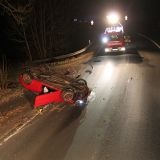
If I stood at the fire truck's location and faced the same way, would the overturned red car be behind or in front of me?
in front

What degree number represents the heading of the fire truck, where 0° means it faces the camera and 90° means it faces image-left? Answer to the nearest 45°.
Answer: approximately 0°
